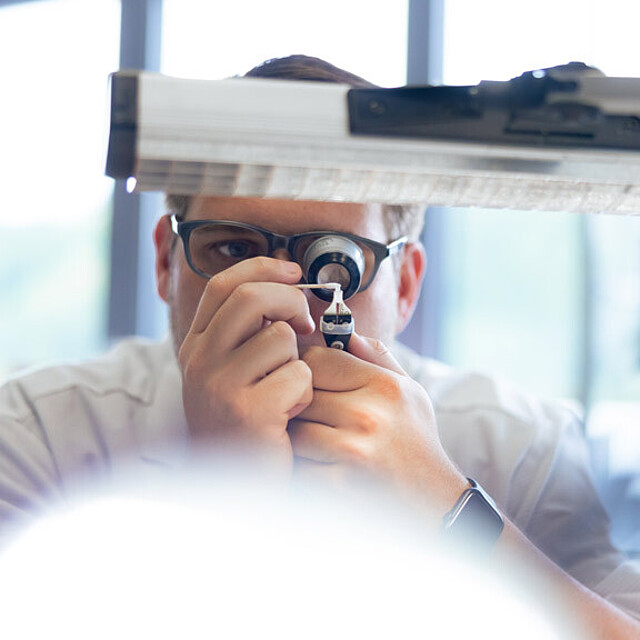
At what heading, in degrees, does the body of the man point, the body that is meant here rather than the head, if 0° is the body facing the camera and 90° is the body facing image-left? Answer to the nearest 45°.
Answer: approximately 0°
